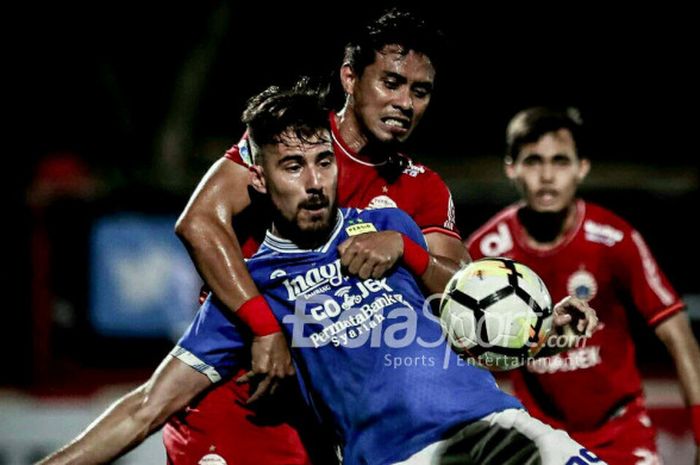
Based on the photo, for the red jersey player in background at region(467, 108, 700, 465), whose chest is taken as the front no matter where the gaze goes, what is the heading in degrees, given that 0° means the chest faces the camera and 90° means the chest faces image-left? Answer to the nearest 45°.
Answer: approximately 0°

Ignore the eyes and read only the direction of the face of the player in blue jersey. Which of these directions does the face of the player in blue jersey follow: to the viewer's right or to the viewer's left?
to the viewer's right

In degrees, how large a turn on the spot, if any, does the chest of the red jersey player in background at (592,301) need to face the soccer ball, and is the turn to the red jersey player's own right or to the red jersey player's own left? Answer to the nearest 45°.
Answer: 0° — they already face it

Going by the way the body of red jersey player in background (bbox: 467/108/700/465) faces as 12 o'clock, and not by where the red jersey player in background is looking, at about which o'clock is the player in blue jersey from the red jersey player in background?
The player in blue jersey is roughly at 1 o'clock from the red jersey player in background.

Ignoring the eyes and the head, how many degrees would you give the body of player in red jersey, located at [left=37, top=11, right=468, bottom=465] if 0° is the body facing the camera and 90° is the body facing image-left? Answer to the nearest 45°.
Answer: approximately 315°
